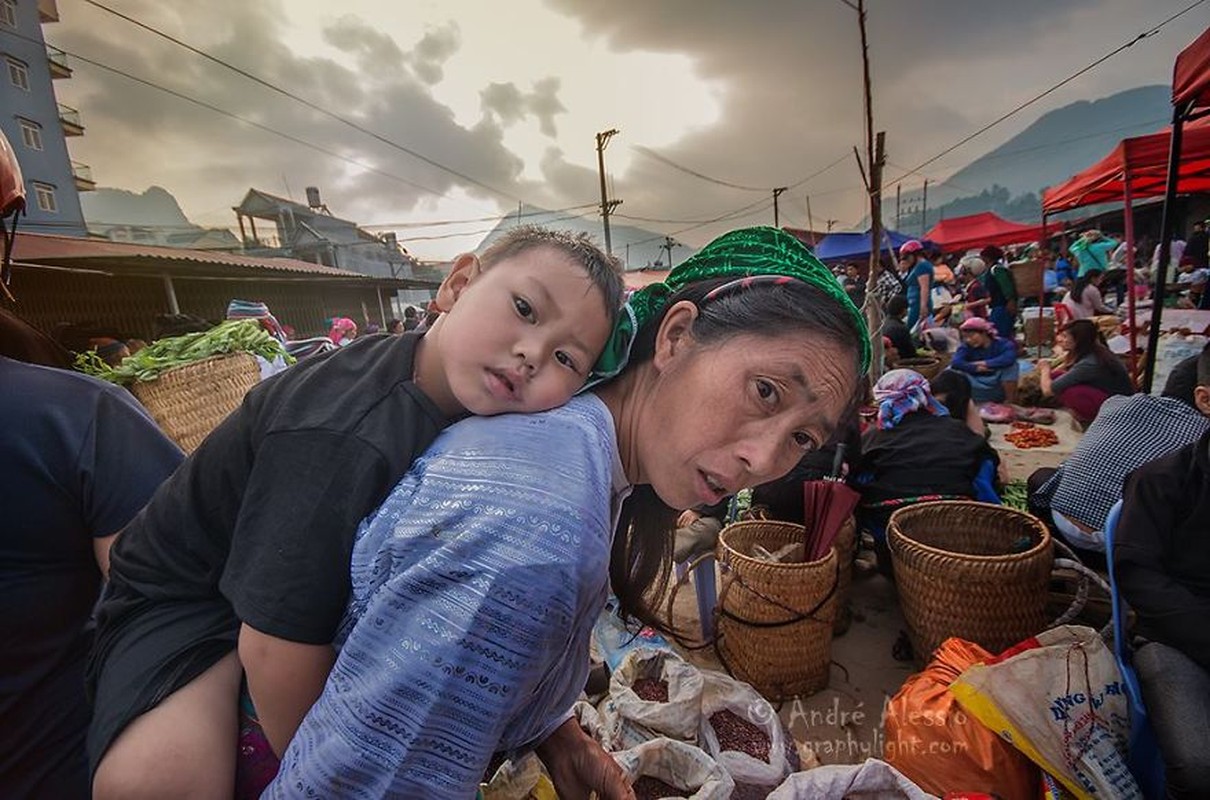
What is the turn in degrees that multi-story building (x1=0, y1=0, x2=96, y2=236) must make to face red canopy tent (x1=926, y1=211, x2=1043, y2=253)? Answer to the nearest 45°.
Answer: approximately 45° to its right

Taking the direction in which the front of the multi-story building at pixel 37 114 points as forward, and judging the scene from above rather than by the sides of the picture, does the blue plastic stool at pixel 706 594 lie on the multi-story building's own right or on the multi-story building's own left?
on the multi-story building's own right

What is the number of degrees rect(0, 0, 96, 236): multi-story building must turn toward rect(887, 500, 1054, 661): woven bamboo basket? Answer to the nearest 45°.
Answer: approximately 90° to its right

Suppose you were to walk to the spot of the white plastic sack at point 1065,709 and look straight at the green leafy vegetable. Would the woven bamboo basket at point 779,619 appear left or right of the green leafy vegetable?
right

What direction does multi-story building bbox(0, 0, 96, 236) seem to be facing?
to the viewer's right

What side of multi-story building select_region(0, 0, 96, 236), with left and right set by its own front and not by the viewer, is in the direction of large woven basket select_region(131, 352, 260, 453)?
right
